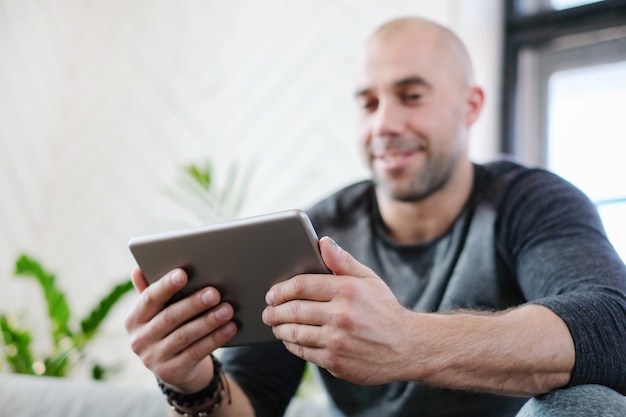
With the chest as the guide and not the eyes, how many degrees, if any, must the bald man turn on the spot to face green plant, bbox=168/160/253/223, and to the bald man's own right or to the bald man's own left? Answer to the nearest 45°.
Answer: approximately 90° to the bald man's own right

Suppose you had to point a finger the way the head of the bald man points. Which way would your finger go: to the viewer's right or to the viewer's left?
to the viewer's left

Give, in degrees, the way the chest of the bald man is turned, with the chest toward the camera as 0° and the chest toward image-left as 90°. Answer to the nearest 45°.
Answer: approximately 45°
